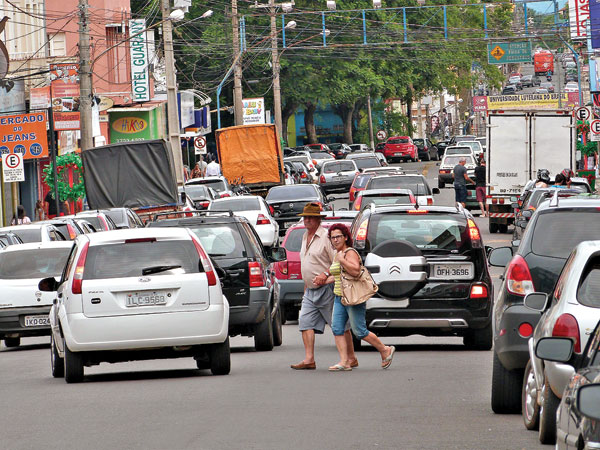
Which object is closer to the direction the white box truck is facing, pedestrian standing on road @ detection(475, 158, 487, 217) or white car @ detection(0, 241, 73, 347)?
the pedestrian standing on road

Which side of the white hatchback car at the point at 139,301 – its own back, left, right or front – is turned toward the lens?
back

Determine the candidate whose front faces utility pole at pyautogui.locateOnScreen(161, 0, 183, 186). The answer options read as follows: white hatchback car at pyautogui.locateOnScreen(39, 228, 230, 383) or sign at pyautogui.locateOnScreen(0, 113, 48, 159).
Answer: the white hatchback car

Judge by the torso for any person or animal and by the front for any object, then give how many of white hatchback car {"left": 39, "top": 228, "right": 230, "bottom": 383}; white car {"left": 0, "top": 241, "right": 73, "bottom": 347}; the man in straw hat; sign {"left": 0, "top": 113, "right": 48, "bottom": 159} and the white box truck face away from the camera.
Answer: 3

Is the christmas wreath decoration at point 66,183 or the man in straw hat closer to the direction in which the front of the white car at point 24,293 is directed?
the christmas wreath decoration

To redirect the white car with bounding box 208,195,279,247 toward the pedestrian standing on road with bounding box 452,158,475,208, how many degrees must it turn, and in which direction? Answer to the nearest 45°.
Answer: approximately 90° to its right

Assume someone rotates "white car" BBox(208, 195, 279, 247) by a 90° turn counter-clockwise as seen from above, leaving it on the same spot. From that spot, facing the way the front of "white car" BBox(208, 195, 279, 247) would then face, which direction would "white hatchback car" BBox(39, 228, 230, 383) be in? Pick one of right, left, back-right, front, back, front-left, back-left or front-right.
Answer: front-left

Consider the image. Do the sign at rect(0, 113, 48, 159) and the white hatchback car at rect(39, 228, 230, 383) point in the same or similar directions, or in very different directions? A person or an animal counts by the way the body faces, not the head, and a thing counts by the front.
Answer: very different directions

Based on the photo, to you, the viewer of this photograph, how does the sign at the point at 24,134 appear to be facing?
facing the viewer

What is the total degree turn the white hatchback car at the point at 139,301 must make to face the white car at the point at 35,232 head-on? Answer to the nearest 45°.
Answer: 0° — it already faces it

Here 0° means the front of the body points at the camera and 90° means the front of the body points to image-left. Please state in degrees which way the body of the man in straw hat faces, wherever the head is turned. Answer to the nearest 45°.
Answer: approximately 45°

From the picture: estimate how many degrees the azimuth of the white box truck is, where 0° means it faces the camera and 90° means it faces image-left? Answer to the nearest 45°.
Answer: approximately 180°

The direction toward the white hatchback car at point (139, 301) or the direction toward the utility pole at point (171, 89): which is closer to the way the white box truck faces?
the utility pole

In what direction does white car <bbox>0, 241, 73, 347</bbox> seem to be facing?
away from the camera

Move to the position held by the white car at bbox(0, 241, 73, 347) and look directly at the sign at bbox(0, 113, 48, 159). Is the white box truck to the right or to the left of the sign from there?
right

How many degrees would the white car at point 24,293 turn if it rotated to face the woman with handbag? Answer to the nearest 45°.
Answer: approximately 135° to its right
